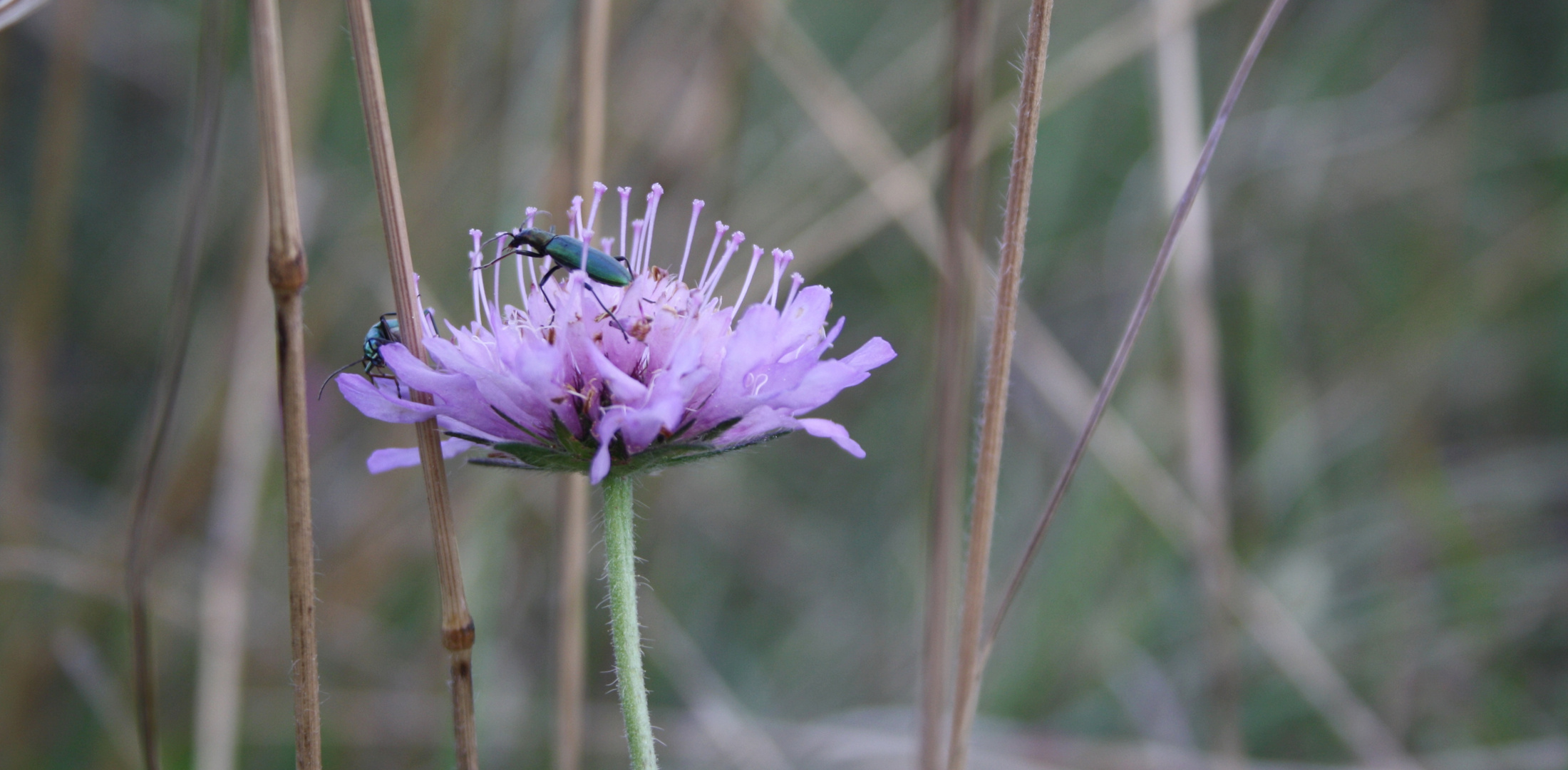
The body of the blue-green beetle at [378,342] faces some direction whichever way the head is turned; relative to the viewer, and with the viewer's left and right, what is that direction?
facing the viewer and to the left of the viewer

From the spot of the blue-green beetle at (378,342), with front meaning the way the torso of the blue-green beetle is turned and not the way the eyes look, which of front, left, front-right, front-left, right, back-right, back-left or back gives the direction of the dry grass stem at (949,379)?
back-left

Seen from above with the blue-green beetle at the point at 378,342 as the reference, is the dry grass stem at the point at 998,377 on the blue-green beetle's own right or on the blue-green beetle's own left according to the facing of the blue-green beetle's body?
on the blue-green beetle's own left

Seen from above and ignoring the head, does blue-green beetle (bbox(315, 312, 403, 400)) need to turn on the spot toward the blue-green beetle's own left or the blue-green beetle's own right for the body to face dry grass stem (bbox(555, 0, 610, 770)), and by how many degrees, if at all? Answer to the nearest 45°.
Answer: approximately 180°

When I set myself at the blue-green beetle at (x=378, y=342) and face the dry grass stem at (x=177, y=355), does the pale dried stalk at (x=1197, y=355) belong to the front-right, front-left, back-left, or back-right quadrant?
back-right
